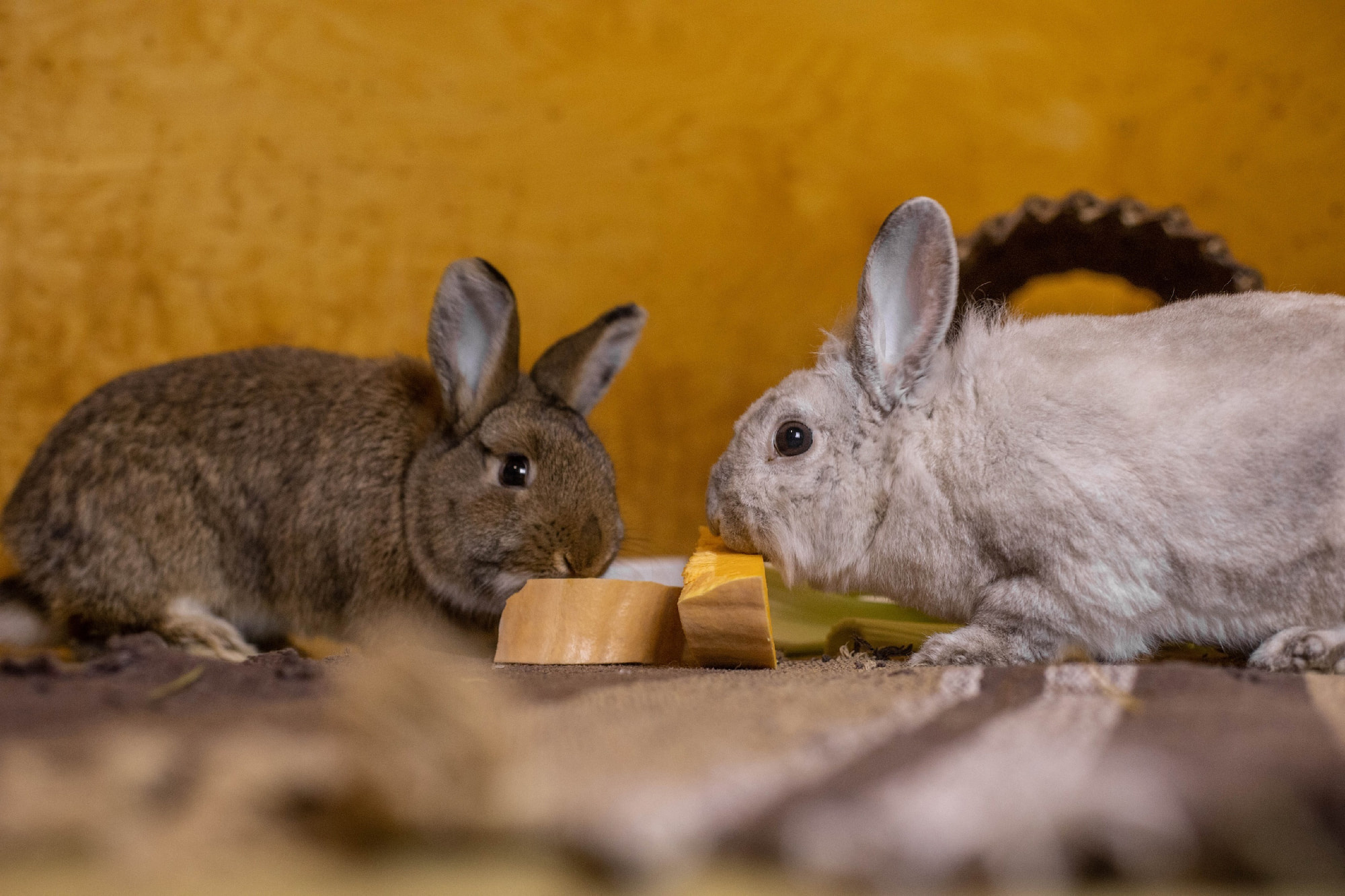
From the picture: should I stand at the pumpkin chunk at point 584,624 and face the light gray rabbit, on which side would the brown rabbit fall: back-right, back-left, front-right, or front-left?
back-left

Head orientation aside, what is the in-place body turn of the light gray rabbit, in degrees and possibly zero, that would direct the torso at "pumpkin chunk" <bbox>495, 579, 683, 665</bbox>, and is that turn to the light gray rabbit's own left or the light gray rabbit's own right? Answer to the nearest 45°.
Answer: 0° — it already faces it

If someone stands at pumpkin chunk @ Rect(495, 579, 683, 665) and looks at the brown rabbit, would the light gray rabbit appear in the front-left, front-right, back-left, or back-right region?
back-right

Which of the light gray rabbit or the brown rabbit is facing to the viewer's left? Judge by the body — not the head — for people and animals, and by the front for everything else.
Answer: the light gray rabbit

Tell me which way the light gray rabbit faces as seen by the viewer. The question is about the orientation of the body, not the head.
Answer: to the viewer's left

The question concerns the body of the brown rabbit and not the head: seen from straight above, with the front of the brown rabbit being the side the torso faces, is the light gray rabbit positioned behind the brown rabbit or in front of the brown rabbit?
in front

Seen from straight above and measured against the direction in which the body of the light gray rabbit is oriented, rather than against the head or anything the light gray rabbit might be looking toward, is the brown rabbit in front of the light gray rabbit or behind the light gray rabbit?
in front

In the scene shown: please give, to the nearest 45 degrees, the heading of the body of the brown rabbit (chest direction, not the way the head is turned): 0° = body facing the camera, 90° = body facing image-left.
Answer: approximately 270°

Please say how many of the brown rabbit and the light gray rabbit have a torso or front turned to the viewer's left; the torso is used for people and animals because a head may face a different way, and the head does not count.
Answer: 1
